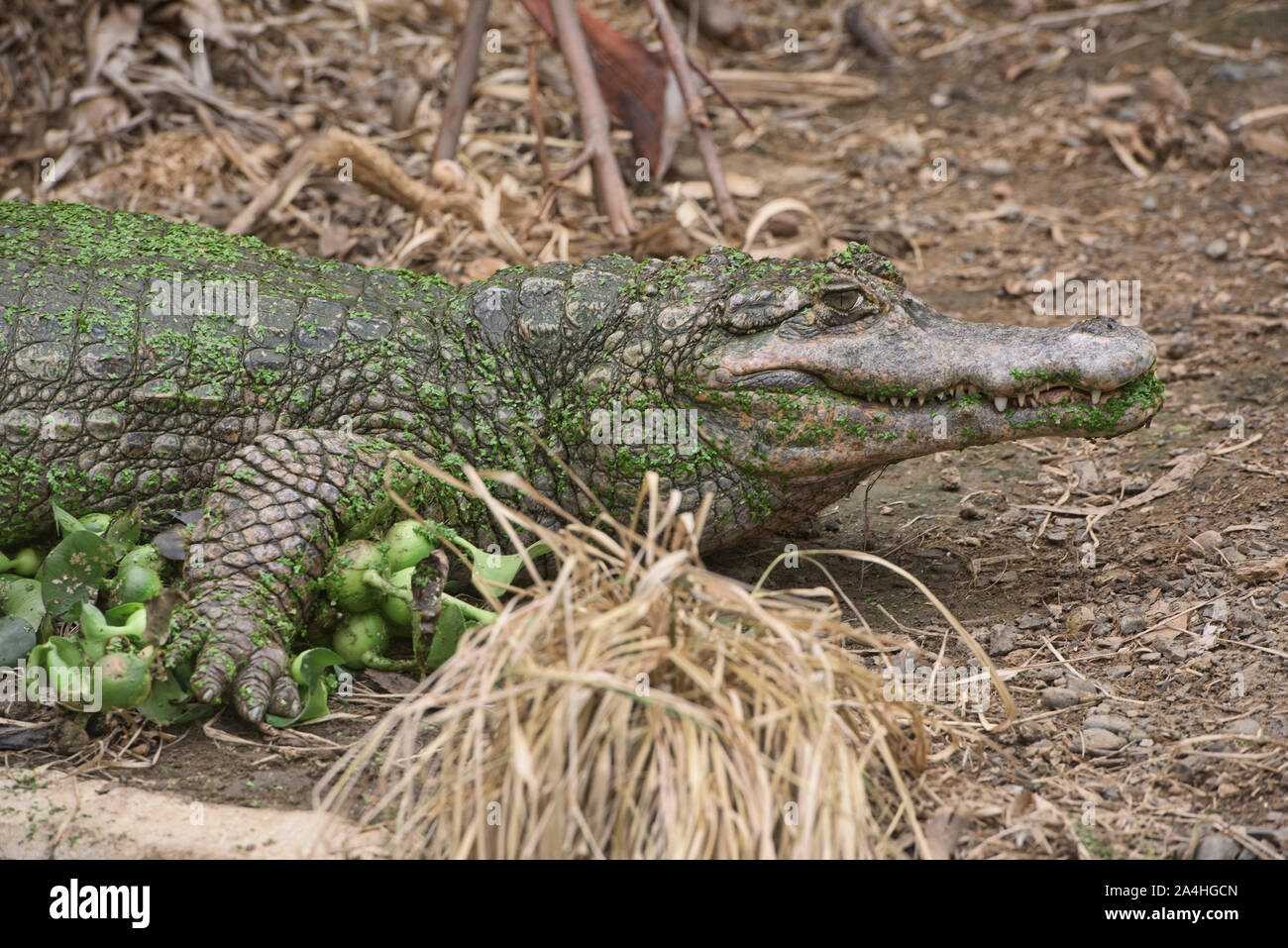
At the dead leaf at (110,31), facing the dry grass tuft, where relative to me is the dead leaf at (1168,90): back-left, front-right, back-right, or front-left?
front-left

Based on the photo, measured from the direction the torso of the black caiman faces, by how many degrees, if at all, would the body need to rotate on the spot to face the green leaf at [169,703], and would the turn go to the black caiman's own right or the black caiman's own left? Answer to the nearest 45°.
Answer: approximately 135° to the black caiman's own right

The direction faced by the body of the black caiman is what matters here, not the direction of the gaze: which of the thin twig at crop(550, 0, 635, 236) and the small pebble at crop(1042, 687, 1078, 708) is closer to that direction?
the small pebble

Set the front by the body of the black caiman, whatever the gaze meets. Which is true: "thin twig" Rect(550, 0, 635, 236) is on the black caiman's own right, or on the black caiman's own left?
on the black caiman's own left

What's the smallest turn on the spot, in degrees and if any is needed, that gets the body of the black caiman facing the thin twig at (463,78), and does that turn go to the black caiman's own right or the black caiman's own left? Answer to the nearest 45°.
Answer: approximately 90° to the black caiman's own left

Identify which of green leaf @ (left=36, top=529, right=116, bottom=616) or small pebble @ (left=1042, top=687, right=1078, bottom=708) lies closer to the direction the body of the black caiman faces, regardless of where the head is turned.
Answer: the small pebble

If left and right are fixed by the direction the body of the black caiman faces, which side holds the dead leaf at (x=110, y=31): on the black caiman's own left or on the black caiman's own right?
on the black caiman's own left

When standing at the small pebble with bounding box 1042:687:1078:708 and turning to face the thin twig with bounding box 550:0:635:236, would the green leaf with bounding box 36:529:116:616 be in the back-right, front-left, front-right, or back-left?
front-left

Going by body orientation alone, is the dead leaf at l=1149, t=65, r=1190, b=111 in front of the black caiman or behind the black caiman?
in front

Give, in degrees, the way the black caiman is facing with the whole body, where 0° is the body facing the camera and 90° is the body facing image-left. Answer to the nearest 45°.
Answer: approximately 270°

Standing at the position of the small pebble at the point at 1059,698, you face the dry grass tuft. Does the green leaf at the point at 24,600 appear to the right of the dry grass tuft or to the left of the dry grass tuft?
right

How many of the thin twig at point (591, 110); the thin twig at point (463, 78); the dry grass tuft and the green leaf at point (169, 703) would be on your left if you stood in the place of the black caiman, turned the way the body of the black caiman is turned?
2

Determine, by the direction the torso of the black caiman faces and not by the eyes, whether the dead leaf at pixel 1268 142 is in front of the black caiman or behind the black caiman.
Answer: in front

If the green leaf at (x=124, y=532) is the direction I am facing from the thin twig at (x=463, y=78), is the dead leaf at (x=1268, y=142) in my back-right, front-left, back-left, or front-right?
back-left

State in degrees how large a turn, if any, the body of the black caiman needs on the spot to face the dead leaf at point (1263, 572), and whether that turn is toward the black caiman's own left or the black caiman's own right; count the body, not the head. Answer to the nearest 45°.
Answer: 0° — it already faces it
